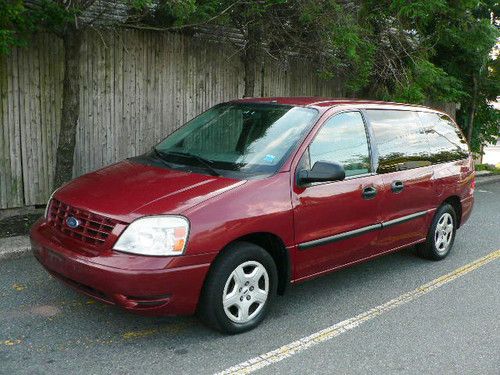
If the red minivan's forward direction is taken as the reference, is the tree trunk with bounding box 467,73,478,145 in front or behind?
behind

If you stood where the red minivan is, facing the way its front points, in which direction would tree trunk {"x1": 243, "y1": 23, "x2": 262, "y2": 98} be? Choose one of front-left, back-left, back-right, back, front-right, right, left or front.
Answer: back-right

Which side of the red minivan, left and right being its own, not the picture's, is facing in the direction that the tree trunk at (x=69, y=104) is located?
right

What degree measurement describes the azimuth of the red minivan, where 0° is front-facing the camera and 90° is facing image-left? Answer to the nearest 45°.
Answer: approximately 45°
